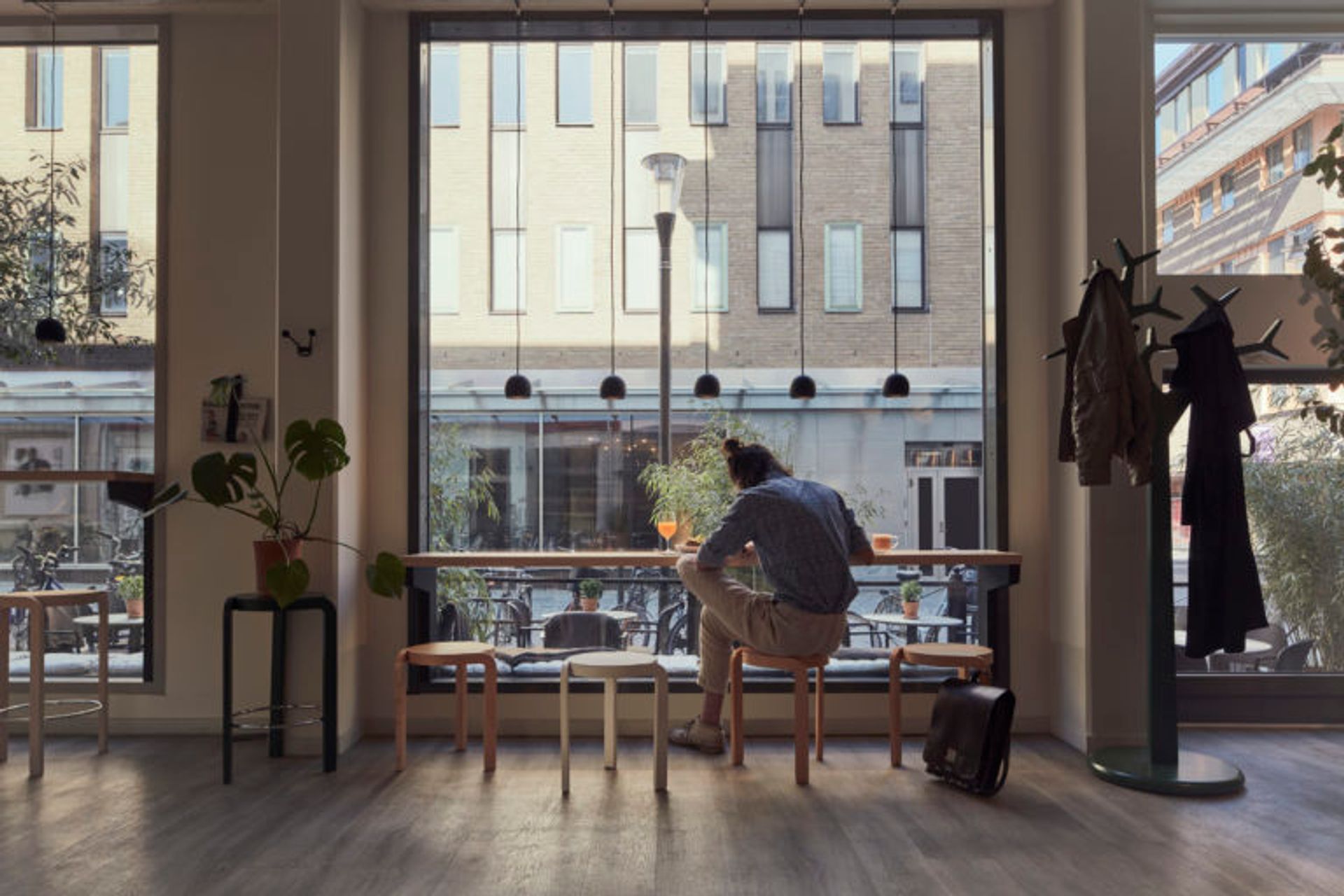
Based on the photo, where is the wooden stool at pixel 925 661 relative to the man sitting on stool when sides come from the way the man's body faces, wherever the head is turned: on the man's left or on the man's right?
on the man's right

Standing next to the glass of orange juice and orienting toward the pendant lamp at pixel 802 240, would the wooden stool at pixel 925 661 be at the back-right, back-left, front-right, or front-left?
front-right

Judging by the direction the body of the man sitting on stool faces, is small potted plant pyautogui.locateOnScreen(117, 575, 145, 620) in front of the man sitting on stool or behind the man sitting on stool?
in front

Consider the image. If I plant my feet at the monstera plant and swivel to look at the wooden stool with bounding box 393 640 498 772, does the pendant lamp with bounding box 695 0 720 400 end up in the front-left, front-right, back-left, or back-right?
front-left

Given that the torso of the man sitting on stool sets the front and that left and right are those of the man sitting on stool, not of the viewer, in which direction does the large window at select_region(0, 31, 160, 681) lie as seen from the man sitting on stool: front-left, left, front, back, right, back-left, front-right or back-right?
front-left

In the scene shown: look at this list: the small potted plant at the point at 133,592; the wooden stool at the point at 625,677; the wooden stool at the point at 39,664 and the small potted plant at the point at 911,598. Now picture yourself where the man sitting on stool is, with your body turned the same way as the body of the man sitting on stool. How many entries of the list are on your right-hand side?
1

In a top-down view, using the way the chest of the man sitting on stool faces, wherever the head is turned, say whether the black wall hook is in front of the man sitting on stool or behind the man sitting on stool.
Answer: in front

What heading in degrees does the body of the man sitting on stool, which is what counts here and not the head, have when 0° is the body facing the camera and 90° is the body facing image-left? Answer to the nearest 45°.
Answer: approximately 135°

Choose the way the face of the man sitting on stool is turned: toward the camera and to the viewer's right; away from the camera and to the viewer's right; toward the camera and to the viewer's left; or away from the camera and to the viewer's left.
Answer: away from the camera and to the viewer's left

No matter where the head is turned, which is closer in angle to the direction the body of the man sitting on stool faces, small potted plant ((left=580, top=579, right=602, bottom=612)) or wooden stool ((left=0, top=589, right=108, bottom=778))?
the small potted plant

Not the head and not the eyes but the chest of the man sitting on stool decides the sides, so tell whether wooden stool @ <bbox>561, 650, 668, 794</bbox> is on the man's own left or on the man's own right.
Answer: on the man's own left

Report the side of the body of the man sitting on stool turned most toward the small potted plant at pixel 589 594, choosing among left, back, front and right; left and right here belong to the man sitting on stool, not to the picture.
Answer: front

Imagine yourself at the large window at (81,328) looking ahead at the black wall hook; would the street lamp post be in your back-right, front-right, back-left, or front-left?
front-left
